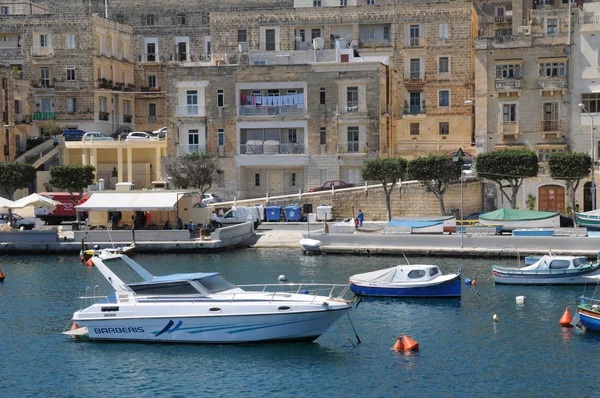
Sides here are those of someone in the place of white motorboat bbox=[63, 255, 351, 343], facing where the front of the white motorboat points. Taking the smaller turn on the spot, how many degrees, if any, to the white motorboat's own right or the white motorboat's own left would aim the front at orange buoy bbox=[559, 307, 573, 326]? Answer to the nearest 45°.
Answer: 0° — it already faces it

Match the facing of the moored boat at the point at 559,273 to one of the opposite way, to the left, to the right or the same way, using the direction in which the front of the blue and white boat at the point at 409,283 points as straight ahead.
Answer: the same way

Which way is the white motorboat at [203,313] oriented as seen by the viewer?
to the viewer's right

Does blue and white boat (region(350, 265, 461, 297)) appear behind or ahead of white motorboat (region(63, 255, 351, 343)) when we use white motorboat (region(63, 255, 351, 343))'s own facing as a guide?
ahead
